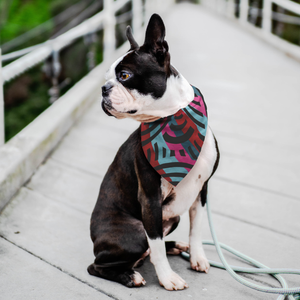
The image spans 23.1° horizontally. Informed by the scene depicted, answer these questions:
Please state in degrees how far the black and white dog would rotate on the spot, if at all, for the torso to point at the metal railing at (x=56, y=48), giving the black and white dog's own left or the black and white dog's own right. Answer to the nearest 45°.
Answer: approximately 135° to the black and white dog's own left

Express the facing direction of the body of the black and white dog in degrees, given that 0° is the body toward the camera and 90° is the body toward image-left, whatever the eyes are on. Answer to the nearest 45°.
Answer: approximately 315°
